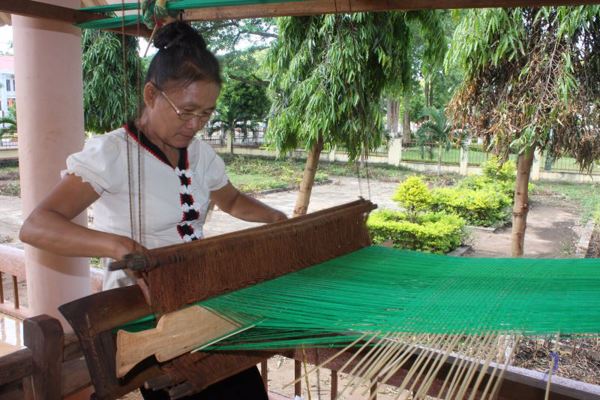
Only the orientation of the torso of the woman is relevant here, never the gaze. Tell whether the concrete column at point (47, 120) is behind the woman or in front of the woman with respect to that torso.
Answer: behind

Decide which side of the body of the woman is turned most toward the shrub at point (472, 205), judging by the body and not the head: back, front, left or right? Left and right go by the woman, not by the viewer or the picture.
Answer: left

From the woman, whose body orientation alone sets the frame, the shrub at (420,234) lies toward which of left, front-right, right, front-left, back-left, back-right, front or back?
left

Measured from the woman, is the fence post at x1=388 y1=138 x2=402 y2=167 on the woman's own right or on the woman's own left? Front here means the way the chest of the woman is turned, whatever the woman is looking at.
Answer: on the woman's own left

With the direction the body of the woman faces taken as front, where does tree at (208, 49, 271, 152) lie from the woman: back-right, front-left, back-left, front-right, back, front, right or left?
back-left

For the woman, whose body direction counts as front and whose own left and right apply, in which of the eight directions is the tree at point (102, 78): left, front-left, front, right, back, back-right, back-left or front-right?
back-left

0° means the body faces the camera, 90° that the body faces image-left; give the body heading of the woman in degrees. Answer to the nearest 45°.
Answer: approximately 315°

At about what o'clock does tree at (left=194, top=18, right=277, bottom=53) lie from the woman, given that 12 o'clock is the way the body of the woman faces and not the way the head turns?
The tree is roughly at 8 o'clock from the woman.

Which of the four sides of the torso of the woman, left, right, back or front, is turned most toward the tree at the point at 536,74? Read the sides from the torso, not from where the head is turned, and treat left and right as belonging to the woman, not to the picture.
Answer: left

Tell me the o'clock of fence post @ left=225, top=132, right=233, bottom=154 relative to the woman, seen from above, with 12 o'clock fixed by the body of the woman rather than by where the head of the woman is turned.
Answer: The fence post is roughly at 8 o'clock from the woman.

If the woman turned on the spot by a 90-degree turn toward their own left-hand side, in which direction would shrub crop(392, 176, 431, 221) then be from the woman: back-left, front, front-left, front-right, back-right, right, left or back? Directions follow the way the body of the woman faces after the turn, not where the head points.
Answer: front

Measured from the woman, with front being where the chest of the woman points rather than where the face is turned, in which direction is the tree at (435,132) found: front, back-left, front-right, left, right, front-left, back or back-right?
left
